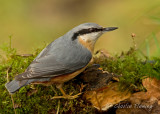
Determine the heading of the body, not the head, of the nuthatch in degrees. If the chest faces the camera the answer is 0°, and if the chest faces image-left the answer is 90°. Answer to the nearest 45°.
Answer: approximately 270°

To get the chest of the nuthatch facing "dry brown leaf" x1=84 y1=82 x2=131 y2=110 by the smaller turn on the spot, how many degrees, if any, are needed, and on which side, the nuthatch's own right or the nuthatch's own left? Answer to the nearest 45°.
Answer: approximately 45° to the nuthatch's own right
